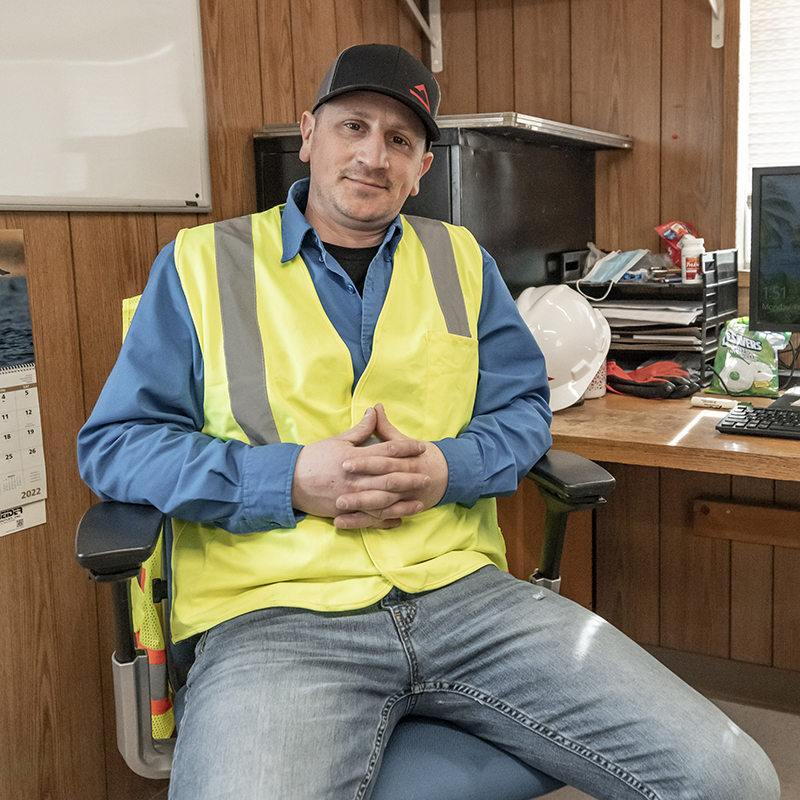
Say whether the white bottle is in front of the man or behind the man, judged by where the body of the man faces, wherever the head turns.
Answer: behind

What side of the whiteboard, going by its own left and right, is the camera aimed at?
front

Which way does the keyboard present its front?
toward the camera

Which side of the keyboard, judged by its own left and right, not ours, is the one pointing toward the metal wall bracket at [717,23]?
back

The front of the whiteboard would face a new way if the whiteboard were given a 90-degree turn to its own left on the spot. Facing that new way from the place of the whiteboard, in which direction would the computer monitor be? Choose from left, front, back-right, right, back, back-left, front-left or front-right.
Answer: front

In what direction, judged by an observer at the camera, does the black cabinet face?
facing the viewer and to the left of the viewer

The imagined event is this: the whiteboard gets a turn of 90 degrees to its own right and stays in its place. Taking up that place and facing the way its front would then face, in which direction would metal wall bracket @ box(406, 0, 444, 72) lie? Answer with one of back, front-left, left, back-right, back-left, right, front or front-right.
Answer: back-right

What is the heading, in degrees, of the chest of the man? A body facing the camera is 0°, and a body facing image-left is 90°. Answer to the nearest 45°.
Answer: approximately 0°

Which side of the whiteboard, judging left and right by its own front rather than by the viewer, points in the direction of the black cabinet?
left

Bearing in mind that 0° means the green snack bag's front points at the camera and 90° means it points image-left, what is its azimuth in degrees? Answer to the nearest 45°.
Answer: approximately 0°
